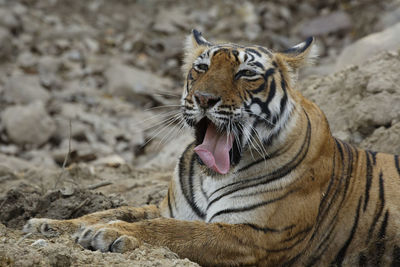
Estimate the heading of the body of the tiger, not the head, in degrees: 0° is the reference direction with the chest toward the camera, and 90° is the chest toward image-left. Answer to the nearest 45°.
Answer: approximately 45°

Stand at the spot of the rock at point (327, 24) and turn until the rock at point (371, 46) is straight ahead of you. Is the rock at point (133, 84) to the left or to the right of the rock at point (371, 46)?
right

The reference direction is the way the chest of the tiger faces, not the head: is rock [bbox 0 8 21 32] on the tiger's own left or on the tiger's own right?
on the tiger's own right

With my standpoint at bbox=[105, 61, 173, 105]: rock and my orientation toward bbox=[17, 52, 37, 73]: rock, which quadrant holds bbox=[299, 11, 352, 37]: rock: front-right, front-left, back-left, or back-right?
back-right

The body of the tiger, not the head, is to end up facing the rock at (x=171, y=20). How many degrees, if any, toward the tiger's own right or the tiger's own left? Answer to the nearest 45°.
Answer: approximately 135° to the tiger's own right

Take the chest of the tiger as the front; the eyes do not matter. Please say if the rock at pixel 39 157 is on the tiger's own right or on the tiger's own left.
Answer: on the tiger's own right

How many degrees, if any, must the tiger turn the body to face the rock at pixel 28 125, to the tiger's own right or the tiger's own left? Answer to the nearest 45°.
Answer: approximately 90° to the tiger's own right

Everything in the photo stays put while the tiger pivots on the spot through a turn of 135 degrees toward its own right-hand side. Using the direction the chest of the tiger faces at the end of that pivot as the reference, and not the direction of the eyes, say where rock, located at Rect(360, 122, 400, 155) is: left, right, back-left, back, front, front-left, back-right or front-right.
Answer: front-right

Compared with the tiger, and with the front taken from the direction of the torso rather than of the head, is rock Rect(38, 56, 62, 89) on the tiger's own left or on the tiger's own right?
on the tiger's own right

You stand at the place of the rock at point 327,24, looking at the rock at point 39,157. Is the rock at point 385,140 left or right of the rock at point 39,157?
left

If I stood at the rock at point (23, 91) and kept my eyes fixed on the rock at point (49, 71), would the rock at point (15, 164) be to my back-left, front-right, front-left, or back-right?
back-right
